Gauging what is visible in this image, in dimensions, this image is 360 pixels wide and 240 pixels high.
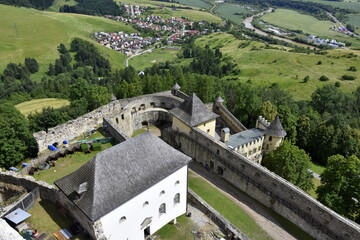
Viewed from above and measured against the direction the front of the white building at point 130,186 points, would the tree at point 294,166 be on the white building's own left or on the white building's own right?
on the white building's own left

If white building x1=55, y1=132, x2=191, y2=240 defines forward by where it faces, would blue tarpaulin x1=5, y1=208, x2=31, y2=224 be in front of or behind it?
behind

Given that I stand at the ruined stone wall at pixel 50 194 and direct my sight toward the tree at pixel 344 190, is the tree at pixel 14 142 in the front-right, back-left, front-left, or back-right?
back-left

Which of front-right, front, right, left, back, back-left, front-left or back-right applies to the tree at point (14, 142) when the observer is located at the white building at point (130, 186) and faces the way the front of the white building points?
back

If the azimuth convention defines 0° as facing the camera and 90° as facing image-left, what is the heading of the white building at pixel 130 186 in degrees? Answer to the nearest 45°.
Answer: approximately 315°

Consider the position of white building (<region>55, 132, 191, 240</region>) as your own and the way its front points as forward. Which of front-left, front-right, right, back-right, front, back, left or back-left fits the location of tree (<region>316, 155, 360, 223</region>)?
front-left
